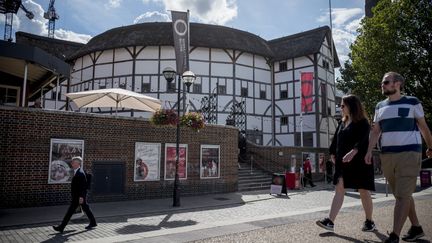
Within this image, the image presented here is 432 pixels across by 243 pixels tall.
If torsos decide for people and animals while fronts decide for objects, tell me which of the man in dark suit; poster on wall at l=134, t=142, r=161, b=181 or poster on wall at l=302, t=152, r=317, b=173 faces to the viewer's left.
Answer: the man in dark suit

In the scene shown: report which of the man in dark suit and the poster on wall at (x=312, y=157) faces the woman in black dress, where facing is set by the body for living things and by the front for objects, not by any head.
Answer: the poster on wall

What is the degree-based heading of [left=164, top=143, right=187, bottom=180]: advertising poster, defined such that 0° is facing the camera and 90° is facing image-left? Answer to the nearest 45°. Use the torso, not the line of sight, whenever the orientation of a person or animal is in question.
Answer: approximately 0°

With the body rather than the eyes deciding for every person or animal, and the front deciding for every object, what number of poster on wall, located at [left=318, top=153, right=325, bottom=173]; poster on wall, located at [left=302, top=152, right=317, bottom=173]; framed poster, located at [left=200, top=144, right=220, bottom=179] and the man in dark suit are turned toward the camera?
3

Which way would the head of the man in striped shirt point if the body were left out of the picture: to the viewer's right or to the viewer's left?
to the viewer's left

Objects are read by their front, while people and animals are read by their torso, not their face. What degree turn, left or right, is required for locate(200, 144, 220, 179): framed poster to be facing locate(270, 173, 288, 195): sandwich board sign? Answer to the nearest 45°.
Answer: approximately 90° to its left

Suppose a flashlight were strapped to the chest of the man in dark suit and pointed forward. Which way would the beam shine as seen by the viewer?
to the viewer's left

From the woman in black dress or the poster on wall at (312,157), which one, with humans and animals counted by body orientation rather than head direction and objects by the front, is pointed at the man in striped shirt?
the poster on wall

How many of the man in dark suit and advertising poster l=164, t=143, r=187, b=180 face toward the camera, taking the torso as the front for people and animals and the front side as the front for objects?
1
